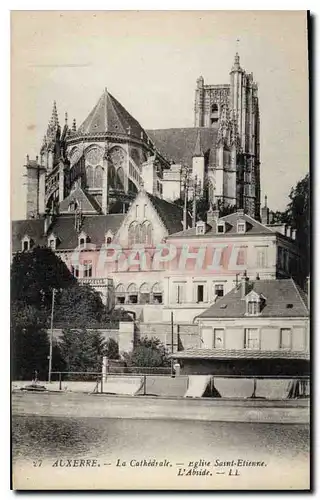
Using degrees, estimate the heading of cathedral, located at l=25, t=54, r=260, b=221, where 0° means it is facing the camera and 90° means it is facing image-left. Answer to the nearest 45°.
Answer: approximately 225°
